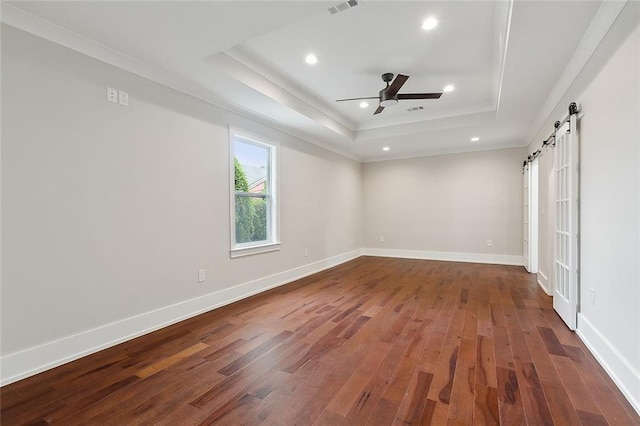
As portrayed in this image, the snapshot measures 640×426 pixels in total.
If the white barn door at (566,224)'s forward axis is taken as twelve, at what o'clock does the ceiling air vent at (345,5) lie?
The ceiling air vent is roughly at 10 o'clock from the white barn door.

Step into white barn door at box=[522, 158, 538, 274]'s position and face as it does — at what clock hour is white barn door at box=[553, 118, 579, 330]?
white barn door at box=[553, 118, 579, 330] is roughly at 9 o'clock from white barn door at box=[522, 158, 538, 274].

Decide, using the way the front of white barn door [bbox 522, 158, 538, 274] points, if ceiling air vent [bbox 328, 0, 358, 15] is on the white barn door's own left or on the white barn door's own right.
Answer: on the white barn door's own left

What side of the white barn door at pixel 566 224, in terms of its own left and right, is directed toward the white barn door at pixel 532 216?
right

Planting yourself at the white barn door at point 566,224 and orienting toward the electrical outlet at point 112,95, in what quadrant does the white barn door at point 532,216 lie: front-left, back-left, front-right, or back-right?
back-right

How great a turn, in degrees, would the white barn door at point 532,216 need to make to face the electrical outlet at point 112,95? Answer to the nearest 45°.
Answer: approximately 45° to its left

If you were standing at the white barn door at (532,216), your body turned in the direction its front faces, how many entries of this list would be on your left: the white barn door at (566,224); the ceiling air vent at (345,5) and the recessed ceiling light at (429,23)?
3

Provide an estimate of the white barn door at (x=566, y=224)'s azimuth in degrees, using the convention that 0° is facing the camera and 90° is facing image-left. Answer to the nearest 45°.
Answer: approximately 90°

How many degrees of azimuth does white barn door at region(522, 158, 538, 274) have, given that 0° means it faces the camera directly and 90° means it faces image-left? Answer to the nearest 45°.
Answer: approximately 90°

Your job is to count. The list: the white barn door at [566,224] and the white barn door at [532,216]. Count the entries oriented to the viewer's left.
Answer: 2
